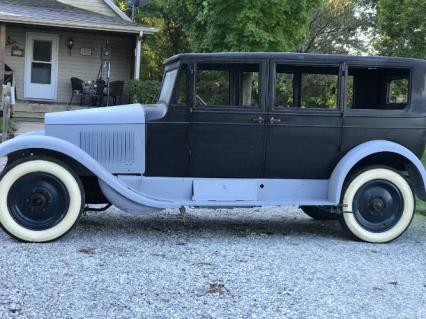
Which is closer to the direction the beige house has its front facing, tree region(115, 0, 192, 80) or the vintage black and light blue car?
the vintage black and light blue car

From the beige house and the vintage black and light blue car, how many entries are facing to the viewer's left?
1

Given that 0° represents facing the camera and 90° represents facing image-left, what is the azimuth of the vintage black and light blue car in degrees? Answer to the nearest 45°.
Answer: approximately 90°

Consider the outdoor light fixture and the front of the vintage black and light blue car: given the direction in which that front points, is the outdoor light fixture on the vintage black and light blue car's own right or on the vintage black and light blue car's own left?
on the vintage black and light blue car's own right

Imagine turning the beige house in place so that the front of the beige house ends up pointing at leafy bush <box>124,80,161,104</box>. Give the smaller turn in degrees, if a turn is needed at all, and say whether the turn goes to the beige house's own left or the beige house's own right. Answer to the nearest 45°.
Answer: approximately 45° to the beige house's own left

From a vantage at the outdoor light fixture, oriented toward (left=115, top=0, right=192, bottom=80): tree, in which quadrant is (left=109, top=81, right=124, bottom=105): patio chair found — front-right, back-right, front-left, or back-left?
back-right

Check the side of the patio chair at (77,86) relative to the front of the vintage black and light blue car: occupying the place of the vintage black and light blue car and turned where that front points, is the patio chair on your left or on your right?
on your right

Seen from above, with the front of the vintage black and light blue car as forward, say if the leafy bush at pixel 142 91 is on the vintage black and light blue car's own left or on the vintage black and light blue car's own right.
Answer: on the vintage black and light blue car's own right

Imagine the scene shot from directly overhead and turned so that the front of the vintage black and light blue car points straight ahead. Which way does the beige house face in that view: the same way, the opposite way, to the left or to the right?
to the left
